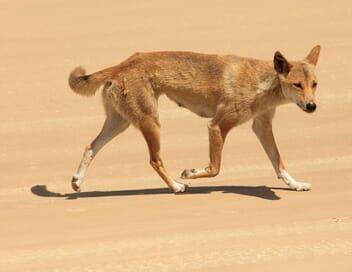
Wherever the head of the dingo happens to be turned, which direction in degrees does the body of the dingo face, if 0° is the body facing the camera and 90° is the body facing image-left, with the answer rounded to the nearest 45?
approximately 270°
